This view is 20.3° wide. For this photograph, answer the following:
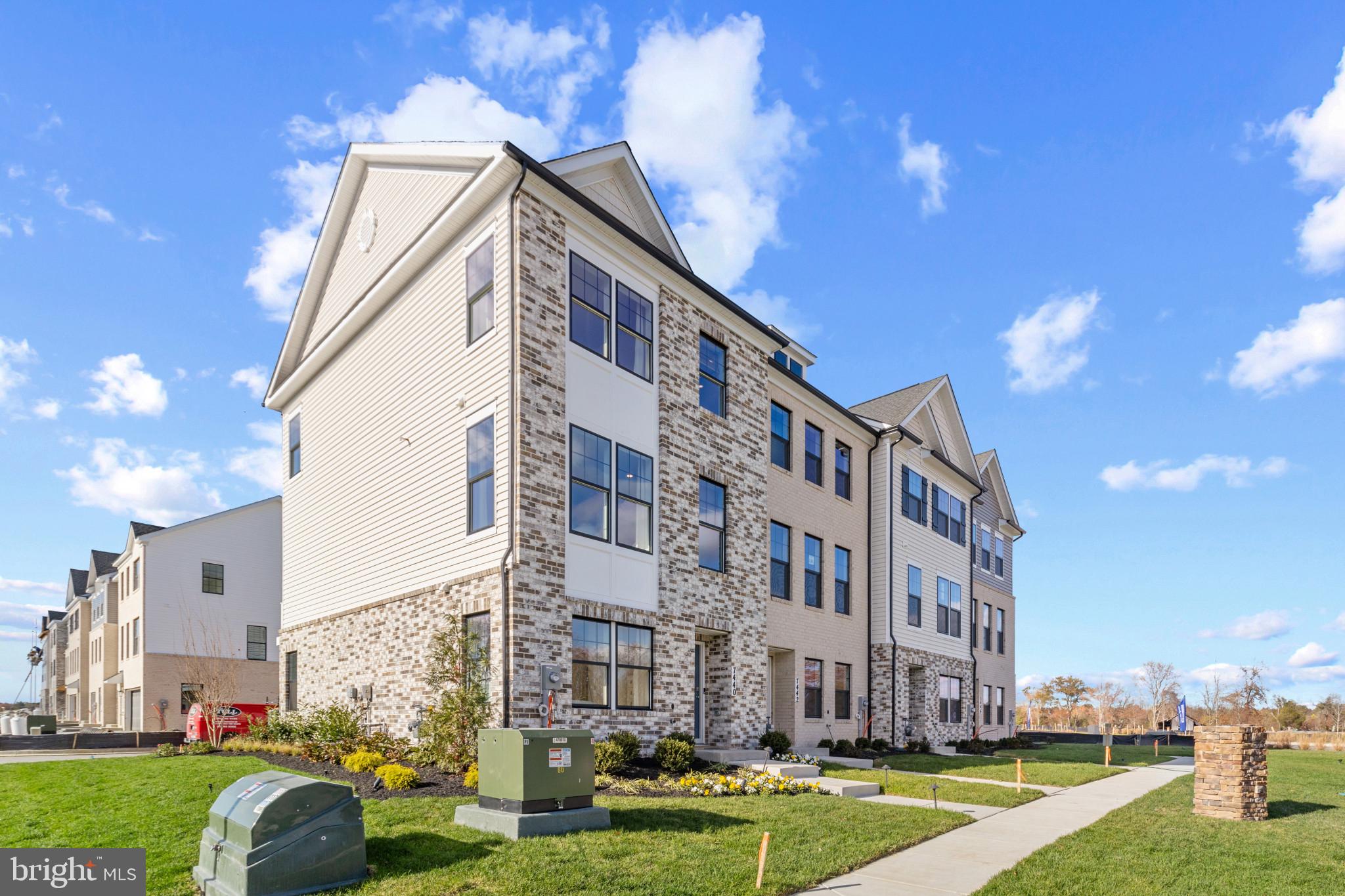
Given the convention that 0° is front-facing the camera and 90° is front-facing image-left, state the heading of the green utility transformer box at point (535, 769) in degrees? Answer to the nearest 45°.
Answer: approximately 315°

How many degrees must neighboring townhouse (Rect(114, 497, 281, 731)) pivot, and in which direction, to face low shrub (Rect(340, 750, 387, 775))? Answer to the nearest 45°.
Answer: approximately 90° to its left

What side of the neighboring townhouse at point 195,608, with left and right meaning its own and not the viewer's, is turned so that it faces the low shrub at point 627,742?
left

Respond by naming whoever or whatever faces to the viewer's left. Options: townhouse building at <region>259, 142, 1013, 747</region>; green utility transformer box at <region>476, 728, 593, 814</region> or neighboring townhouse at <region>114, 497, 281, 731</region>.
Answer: the neighboring townhouse

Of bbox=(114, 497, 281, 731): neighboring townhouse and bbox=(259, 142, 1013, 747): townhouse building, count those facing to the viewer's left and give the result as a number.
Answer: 1

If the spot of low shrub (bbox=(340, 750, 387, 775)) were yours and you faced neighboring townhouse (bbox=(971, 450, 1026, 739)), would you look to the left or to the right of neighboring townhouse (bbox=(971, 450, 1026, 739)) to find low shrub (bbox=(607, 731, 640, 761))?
right

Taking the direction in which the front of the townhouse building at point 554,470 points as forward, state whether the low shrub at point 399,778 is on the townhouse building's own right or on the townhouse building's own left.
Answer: on the townhouse building's own right

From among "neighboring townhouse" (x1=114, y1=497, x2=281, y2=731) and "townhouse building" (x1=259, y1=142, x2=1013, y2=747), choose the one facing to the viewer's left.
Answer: the neighboring townhouse
